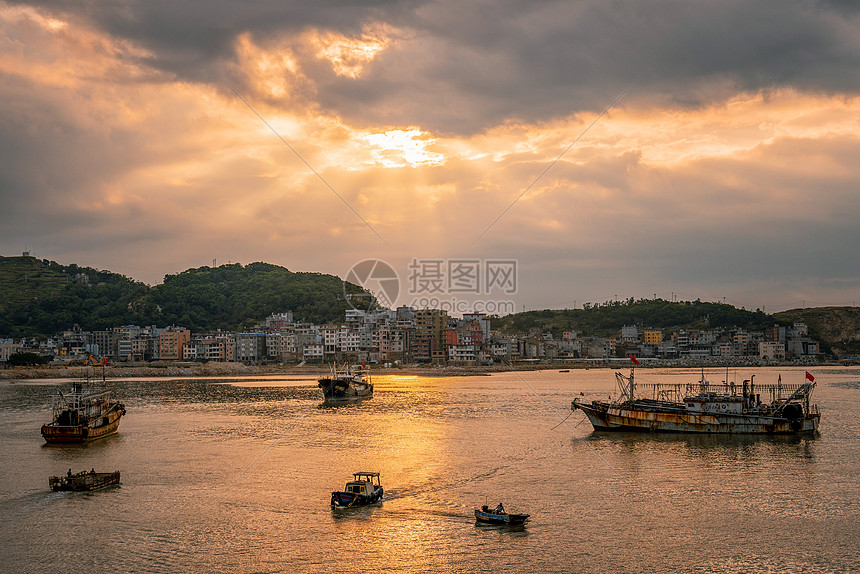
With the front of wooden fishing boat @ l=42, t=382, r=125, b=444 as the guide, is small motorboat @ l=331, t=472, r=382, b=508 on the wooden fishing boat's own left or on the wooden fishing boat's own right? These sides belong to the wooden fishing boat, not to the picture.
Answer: on the wooden fishing boat's own right

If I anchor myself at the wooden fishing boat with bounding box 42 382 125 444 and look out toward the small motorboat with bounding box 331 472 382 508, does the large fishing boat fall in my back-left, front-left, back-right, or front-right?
front-left

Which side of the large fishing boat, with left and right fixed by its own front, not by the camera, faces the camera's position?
left

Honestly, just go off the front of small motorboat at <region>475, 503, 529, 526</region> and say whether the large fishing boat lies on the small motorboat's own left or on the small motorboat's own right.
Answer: on the small motorboat's own left

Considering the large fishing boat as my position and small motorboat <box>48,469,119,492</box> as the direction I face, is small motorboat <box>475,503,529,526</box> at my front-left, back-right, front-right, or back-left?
front-left

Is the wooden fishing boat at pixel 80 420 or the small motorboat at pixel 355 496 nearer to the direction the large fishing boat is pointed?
the wooden fishing boat

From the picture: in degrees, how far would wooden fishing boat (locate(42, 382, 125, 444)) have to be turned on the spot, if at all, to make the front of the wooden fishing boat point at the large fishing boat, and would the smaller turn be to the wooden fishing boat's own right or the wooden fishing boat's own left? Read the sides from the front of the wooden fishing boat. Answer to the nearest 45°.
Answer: approximately 45° to the wooden fishing boat's own right

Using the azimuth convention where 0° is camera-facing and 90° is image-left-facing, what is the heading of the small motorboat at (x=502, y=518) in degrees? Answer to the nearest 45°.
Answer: approximately 270°

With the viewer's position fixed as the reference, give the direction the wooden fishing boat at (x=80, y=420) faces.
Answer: facing away from the viewer and to the right of the viewer
